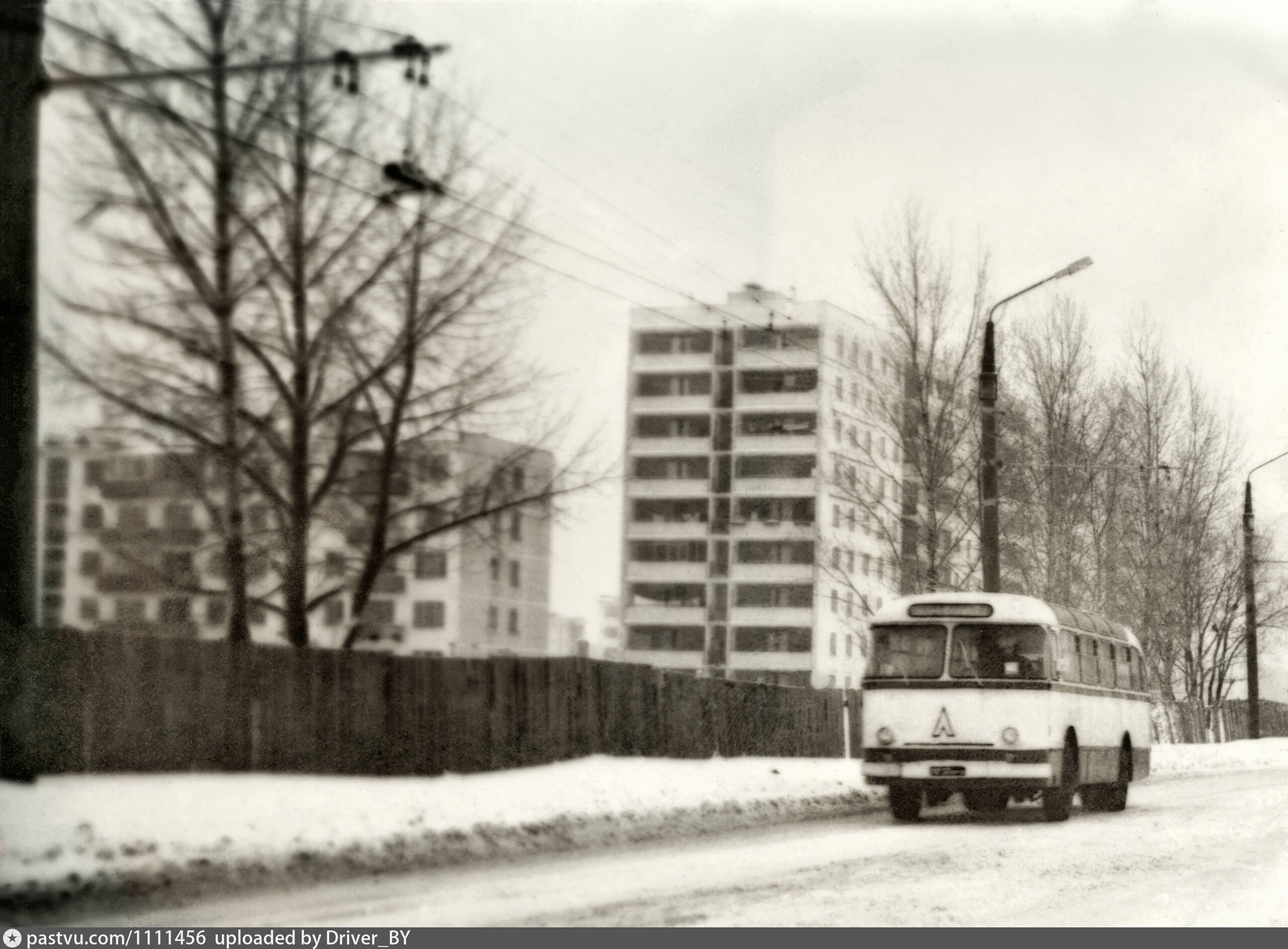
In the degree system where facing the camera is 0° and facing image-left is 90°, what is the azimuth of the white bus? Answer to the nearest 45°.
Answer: approximately 0°

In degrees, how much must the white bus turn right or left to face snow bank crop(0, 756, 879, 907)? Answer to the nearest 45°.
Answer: approximately 45° to its right

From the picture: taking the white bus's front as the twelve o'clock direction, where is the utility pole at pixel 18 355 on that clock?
The utility pole is roughly at 1 o'clock from the white bus.

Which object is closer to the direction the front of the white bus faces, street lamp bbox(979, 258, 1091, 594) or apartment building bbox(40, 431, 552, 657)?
the apartment building

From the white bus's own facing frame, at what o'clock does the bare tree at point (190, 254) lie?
The bare tree is roughly at 2 o'clock from the white bus.

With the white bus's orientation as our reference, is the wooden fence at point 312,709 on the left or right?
on its right

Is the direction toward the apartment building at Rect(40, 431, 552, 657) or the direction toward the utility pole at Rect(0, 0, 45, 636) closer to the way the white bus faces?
the utility pole

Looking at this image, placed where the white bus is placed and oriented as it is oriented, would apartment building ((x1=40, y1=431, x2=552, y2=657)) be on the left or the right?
on its right

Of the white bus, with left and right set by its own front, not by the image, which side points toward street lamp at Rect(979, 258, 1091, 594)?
back

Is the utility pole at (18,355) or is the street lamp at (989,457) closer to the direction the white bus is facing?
the utility pole
